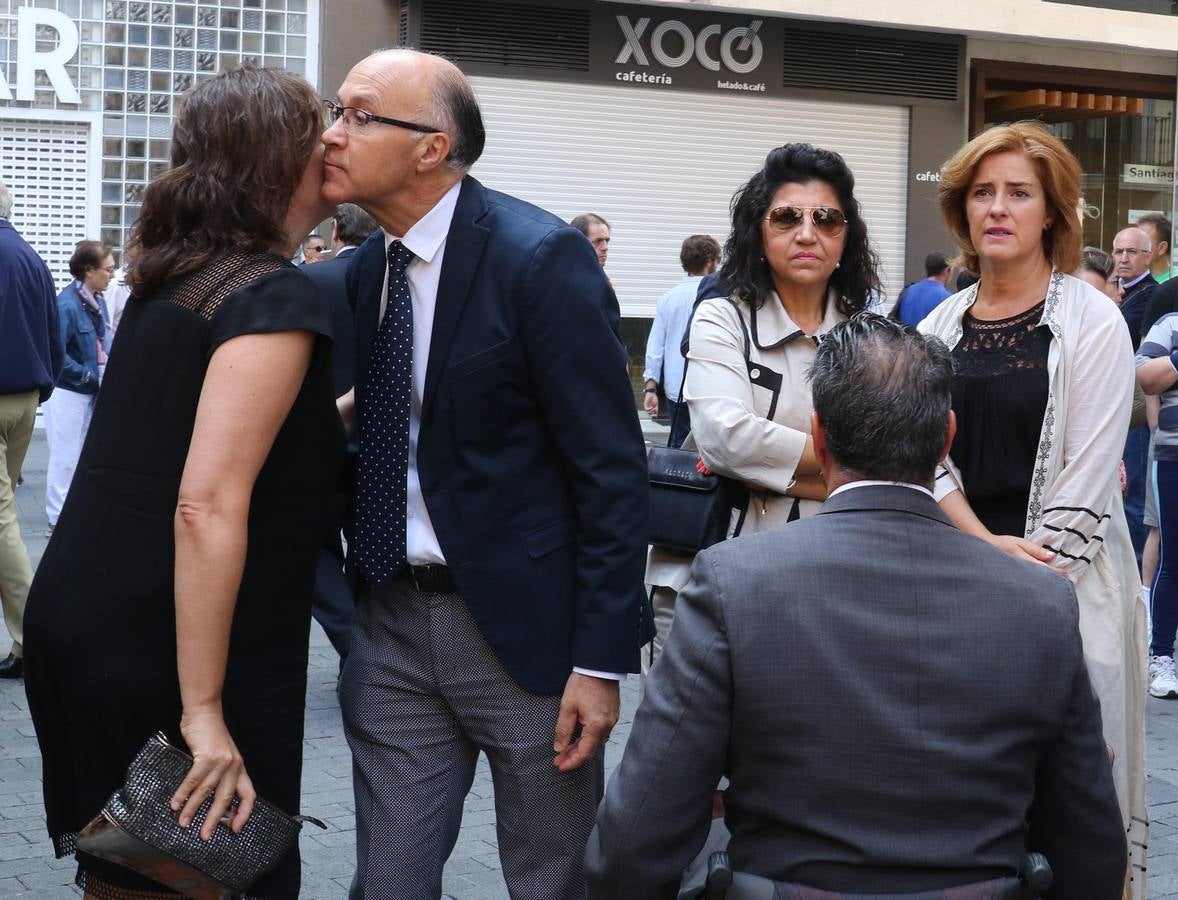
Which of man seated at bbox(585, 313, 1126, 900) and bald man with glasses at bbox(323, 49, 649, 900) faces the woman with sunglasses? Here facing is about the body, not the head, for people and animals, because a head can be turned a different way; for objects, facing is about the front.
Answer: the man seated

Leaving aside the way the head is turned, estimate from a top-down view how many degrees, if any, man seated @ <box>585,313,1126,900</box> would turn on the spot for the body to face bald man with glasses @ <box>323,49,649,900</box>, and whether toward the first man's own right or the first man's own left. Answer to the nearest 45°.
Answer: approximately 45° to the first man's own left

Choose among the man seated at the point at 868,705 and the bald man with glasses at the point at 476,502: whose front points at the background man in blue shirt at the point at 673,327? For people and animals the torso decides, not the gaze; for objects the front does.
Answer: the man seated

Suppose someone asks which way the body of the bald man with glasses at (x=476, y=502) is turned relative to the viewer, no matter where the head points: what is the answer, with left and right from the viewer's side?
facing the viewer and to the left of the viewer

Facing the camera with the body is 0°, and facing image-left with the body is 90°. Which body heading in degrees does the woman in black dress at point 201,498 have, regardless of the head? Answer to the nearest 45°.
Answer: approximately 225°

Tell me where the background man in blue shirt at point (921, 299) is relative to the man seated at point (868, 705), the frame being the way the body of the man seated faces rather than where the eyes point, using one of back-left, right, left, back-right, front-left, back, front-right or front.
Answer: front

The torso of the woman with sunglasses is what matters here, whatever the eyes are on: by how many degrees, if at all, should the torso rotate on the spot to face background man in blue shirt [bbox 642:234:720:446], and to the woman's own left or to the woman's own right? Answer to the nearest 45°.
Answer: approximately 180°

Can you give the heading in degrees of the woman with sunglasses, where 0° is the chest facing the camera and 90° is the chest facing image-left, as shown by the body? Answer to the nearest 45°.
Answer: approximately 0°

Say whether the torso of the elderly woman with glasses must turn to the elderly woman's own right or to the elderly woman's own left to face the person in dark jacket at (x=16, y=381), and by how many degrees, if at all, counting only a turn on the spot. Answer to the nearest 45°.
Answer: approximately 90° to the elderly woman's own right

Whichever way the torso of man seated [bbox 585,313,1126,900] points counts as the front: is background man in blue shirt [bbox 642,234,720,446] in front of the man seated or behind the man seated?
in front

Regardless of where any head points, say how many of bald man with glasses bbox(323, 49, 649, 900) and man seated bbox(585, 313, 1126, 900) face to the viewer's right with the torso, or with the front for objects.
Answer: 0

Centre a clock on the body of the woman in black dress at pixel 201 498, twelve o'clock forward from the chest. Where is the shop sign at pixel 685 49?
The shop sign is roughly at 11 o'clock from the woman in black dress.

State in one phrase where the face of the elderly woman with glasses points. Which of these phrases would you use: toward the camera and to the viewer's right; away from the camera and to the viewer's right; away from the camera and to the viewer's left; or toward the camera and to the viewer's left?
toward the camera and to the viewer's right

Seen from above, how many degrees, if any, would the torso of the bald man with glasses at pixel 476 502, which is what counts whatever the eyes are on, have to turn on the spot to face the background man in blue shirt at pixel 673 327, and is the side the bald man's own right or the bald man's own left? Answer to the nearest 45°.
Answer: approximately 135° to the bald man's own right

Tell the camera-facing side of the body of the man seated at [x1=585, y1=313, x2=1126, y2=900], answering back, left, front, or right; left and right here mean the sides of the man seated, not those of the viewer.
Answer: back
